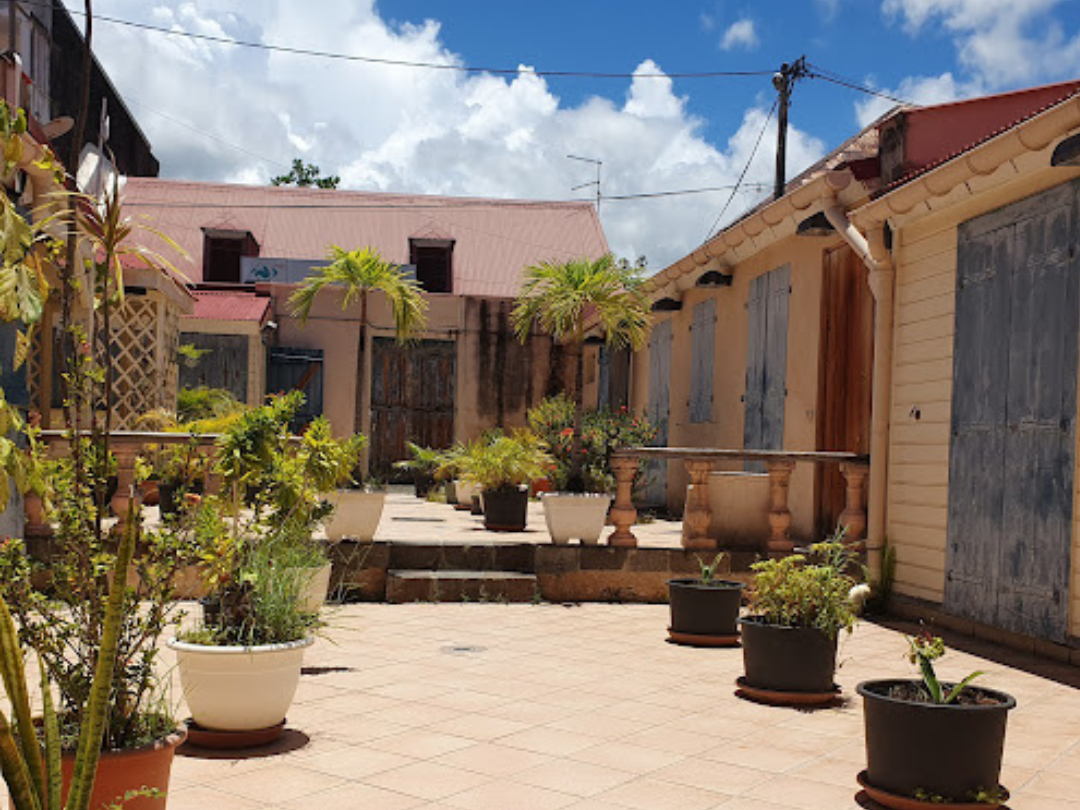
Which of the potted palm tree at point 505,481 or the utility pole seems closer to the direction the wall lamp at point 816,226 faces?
the potted palm tree

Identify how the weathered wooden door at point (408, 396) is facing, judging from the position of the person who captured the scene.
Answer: facing the viewer

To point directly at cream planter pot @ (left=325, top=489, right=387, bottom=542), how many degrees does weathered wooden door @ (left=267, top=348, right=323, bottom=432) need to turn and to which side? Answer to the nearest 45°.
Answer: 0° — it already faces it

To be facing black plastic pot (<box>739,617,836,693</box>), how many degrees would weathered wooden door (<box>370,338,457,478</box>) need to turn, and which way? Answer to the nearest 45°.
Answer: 0° — it already faces it

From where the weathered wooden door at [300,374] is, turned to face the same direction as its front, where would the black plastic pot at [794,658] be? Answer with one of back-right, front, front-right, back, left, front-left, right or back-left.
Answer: front

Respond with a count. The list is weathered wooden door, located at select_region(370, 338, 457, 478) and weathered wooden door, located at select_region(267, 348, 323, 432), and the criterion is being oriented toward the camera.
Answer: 2

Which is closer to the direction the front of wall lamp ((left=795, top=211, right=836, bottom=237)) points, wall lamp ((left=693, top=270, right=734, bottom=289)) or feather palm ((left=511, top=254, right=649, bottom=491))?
the feather palm

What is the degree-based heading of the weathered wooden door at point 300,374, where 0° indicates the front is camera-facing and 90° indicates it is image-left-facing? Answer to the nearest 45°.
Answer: approximately 0°

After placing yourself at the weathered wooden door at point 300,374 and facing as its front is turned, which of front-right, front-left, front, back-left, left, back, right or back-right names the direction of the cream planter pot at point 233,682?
front

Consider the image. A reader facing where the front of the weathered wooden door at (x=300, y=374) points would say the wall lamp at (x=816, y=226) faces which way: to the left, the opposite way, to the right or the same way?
to the right

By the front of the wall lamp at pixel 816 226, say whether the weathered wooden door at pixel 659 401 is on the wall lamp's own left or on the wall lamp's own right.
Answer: on the wall lamp's own right

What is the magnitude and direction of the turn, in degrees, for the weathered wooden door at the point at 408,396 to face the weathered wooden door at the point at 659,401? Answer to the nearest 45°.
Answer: approximately 45° to its left

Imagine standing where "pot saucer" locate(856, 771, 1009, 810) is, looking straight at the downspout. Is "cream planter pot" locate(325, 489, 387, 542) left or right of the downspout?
left

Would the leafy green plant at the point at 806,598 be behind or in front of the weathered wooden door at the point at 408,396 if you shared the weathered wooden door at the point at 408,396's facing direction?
in front

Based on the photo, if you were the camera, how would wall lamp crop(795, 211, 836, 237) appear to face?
facing the viewer and to the left of the viewer

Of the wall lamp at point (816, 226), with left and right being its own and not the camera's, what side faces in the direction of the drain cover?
front
